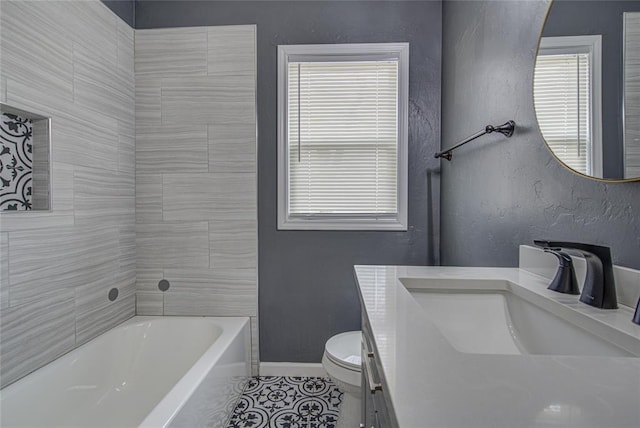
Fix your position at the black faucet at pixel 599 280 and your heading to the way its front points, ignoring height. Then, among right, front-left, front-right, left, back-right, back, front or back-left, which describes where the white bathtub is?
front-right

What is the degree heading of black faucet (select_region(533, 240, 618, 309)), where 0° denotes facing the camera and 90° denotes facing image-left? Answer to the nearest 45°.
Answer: approximately 45°

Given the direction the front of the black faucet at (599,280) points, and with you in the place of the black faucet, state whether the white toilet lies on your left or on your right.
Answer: on your right

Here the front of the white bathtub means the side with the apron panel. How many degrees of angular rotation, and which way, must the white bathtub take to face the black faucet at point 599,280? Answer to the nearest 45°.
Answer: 0° — it already faces it

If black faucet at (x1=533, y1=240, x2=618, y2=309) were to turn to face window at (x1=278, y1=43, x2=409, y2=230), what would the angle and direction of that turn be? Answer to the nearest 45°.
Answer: approximately 90° to its right

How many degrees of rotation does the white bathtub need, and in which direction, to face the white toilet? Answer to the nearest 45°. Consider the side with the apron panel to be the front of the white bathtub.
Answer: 0° — it already faces it
